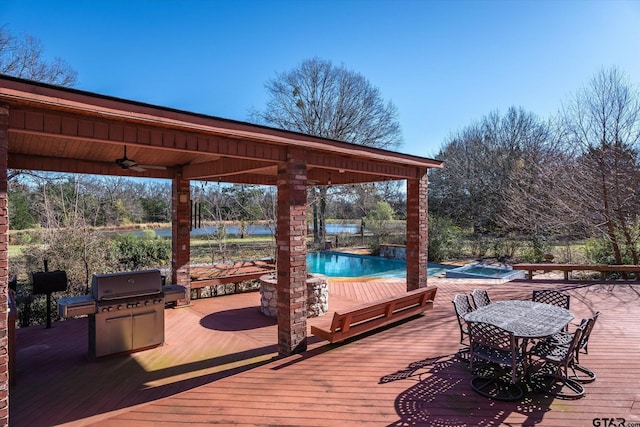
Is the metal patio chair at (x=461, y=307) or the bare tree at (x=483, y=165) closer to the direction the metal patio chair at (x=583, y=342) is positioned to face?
the metal patio chair

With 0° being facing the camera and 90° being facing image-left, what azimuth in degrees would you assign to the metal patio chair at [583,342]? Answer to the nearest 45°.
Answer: approximately 90°

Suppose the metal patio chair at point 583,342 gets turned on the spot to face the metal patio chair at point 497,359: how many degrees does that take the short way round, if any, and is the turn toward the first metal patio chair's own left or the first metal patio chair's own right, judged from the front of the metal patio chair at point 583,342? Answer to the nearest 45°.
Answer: approximately 45° to the first metal patio chair's own left

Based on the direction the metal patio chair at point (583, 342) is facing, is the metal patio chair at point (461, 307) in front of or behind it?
in front

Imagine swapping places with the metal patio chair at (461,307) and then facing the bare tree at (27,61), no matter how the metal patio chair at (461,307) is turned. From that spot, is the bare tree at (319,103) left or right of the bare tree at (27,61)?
right

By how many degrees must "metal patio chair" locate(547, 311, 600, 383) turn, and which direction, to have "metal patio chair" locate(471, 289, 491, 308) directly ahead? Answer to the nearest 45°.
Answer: approximately 45° to its right

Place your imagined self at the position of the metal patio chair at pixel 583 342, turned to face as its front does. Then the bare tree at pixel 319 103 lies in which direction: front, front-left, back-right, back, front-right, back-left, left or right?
front-right

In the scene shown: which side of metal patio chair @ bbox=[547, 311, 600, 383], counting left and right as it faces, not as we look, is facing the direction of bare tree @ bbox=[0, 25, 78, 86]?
front

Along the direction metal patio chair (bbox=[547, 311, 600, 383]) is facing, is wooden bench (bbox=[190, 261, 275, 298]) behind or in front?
in front
